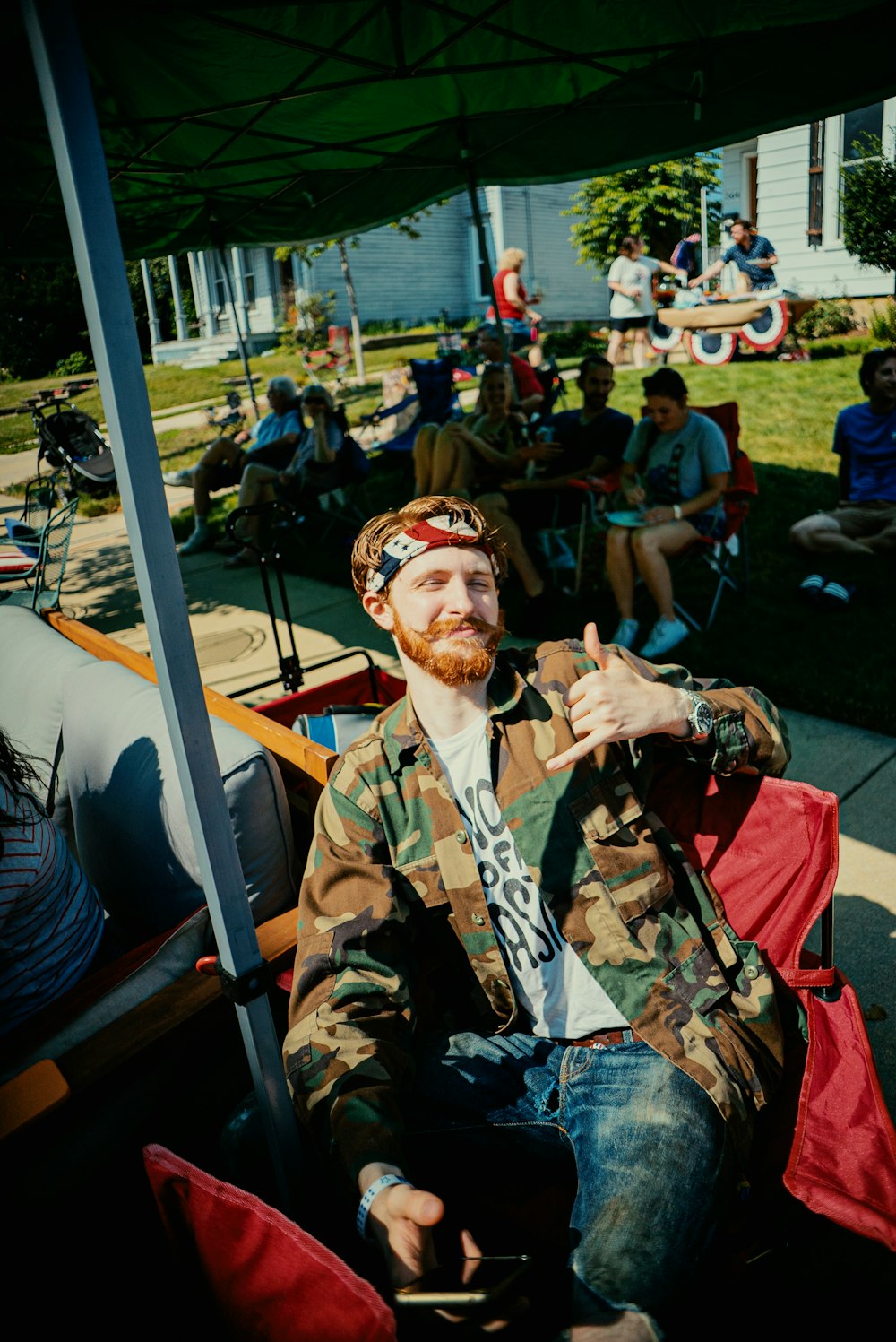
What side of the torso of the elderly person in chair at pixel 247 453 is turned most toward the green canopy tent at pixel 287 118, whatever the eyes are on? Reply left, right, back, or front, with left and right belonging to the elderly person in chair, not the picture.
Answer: left

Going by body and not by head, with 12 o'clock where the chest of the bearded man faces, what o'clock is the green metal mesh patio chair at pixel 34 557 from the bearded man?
The green metal mesh patio chair is roughly at 5 o'clock from the bearded man.

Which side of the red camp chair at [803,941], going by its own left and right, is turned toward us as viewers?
front

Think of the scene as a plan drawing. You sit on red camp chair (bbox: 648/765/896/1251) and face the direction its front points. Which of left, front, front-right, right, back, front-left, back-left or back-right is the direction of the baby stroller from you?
back-right

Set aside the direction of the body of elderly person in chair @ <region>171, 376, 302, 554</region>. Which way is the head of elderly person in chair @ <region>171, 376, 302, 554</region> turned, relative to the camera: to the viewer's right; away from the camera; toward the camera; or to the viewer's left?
to the viewer's left

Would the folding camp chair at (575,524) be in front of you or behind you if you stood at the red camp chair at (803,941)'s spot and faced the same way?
behind

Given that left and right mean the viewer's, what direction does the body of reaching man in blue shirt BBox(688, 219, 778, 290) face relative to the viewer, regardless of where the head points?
facing the viewer and to the left of the viewer

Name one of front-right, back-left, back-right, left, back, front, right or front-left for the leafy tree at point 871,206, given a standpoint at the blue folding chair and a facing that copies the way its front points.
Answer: back

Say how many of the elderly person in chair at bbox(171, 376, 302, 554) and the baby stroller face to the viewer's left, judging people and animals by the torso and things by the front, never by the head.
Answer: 1

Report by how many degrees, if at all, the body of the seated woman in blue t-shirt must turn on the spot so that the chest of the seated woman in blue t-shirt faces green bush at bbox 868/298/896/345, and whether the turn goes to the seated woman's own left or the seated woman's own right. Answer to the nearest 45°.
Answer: approximately 135° to the seated woman's own right

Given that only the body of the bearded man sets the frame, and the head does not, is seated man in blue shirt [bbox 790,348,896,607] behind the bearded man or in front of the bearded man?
behind

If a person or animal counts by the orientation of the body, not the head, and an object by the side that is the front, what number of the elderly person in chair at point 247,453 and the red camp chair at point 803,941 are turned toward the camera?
1

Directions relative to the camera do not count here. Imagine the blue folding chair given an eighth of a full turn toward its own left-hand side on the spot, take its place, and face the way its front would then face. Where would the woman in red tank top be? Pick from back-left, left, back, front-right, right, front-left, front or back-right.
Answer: back-left

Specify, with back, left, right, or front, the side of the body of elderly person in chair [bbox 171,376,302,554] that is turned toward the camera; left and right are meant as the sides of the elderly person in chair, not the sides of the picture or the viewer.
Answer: left

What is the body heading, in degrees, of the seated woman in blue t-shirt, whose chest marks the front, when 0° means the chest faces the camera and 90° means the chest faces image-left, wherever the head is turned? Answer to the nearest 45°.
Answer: approximately 45°

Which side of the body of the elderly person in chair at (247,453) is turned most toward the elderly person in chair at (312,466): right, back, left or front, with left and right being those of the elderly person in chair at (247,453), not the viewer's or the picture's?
left
